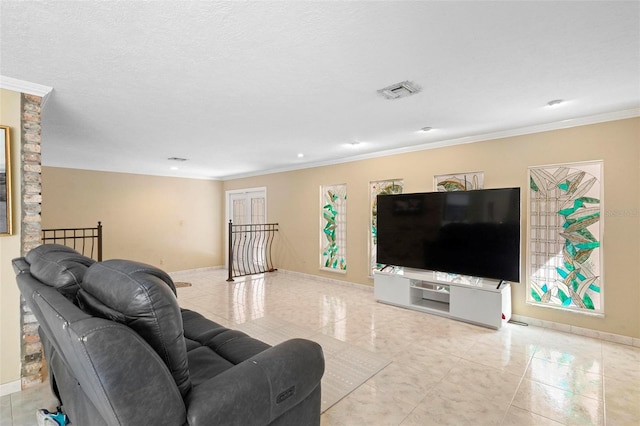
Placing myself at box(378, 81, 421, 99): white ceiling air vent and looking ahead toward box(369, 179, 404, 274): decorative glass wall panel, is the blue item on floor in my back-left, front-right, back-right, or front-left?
back-left

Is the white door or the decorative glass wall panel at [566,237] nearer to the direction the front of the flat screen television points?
the white door

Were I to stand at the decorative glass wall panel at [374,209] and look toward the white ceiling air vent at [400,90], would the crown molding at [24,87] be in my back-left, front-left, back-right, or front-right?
front-right

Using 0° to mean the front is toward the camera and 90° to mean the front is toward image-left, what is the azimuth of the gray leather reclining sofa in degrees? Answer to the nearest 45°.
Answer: approximately 225°

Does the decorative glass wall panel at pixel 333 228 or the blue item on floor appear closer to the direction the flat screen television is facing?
the blue item on floor

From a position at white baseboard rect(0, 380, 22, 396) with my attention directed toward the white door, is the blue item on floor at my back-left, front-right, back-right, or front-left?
back-right

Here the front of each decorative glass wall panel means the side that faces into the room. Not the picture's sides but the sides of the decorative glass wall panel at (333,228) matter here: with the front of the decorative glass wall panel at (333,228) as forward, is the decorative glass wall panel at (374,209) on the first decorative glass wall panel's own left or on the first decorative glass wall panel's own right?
on the first decorative glass wall panel's own left

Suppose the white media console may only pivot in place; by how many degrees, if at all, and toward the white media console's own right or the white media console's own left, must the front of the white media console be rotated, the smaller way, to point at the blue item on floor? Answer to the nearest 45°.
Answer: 0° — it already faces it

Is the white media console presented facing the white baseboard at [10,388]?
yes

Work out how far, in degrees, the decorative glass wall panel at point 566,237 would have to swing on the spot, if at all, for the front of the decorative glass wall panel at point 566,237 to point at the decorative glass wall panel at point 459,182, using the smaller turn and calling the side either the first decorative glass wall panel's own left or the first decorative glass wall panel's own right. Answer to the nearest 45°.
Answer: approximately 45° to the first decorative glass wall panel's own right

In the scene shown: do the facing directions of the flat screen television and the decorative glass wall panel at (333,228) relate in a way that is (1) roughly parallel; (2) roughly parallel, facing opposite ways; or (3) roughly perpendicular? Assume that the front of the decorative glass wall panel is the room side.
roughly parallel

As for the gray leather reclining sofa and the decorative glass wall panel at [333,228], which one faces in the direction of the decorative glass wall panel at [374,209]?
the gray leather reclining sofa

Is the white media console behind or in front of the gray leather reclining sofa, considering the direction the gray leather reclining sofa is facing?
in front

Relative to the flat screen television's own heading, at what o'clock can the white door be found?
The white door is roughly at 2 o'clock from the flat screen television.

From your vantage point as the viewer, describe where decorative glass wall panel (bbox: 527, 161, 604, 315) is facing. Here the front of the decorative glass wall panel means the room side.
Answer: facing the viewer and to the left of the viewer

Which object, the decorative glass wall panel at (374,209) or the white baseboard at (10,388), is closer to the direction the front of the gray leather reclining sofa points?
the decorative glass wall panel
